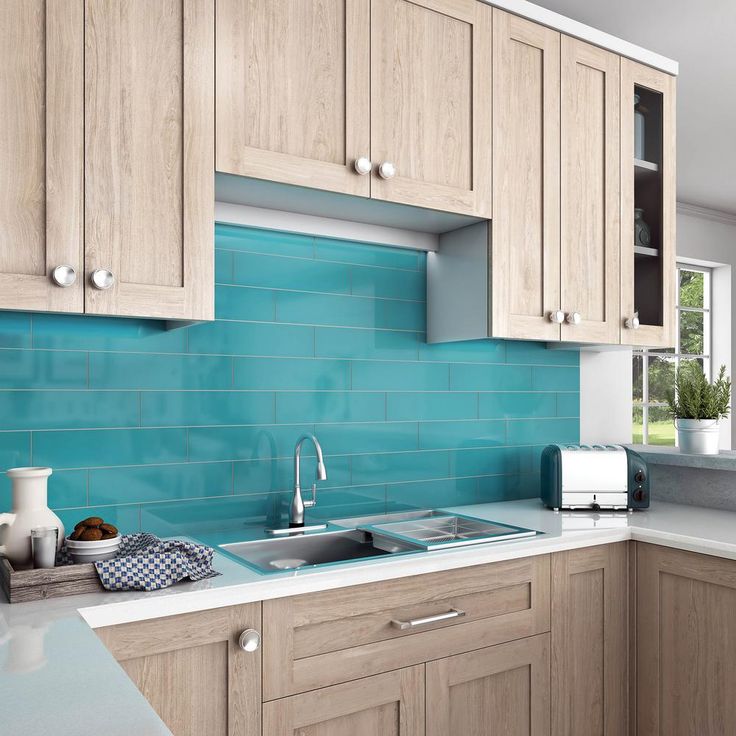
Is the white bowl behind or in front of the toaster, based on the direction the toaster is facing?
in front

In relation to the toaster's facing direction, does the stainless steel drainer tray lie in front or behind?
in front

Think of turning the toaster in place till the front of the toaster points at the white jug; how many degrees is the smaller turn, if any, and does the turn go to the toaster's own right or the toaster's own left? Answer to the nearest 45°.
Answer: approximately 45° to the toaster's own right

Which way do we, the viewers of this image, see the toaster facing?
facing the viewer

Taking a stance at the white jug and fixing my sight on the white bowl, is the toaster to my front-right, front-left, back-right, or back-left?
front-left

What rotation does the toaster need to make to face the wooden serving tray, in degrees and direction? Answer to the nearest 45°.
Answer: approximately 45° to its right
